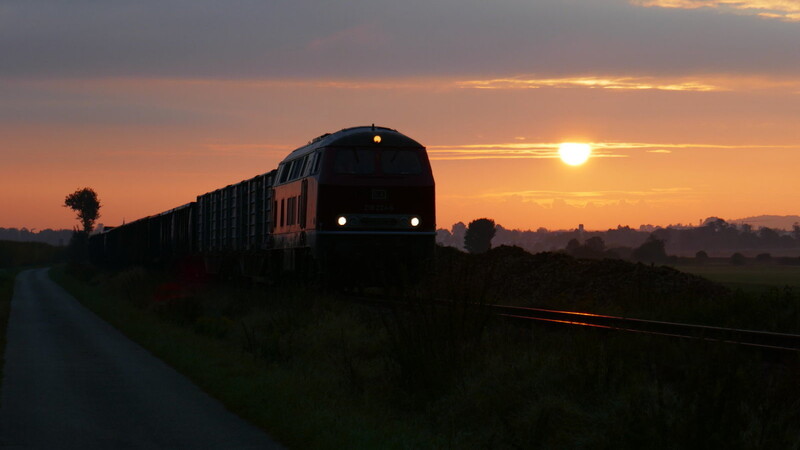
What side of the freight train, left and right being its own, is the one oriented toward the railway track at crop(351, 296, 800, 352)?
front
